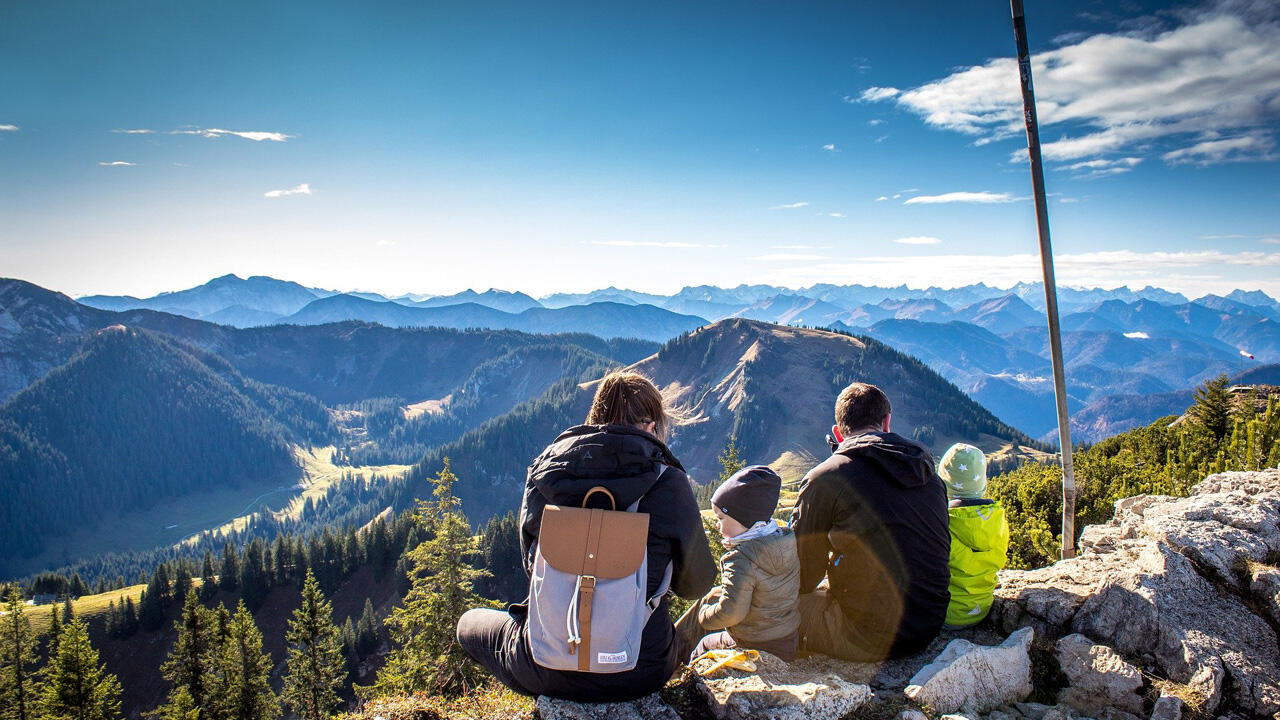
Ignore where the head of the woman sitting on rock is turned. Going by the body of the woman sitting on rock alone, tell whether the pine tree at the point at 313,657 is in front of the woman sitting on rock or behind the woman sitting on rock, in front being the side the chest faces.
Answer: in front

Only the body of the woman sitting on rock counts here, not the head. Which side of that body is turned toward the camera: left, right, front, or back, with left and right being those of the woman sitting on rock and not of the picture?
back

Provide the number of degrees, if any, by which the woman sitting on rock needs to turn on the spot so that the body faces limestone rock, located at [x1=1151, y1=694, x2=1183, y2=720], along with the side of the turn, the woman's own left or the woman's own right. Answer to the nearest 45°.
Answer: approximately 90° to the woman's own right

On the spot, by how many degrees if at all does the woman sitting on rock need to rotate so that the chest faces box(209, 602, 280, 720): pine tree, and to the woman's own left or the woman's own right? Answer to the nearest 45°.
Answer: approximately 45° to the woman's own left

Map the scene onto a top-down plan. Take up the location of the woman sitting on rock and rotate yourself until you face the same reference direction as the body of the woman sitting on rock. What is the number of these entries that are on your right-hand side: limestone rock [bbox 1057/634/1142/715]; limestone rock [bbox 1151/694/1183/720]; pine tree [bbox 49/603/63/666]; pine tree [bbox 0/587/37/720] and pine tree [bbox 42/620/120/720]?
2

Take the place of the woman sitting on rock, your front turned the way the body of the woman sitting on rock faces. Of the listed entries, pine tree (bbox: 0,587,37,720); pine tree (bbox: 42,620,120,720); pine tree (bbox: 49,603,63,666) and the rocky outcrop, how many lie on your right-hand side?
1

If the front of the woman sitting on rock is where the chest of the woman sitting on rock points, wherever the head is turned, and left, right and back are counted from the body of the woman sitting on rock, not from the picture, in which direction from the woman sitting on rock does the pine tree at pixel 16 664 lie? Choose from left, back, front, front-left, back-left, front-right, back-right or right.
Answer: front-left

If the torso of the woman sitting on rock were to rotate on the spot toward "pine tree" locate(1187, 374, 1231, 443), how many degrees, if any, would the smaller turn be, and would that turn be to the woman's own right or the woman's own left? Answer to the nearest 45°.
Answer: approximately 45° to the woman's own right

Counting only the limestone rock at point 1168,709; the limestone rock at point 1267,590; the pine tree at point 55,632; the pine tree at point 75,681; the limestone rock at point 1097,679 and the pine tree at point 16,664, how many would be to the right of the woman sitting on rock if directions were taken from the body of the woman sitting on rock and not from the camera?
3

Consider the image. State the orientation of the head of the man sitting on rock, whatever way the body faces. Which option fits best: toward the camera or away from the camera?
away from the camera

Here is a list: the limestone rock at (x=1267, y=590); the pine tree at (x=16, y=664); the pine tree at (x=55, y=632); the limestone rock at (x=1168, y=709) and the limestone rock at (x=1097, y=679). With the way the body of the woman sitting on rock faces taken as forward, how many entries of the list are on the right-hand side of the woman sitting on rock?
3

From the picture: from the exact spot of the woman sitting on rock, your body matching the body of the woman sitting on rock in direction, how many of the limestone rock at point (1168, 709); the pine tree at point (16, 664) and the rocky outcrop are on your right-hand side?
2

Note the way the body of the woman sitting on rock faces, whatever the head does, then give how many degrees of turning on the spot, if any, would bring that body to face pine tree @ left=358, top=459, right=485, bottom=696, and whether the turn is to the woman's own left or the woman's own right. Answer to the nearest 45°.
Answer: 0° — they already face it

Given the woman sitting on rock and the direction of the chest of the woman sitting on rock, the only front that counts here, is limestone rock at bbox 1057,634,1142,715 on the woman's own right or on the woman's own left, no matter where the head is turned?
on the woman's own right

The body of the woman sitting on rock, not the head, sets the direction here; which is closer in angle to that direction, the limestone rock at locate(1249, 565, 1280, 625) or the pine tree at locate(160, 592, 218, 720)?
the pine tree

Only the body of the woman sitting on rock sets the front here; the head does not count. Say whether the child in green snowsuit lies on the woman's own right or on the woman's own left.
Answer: on the woman's own right
